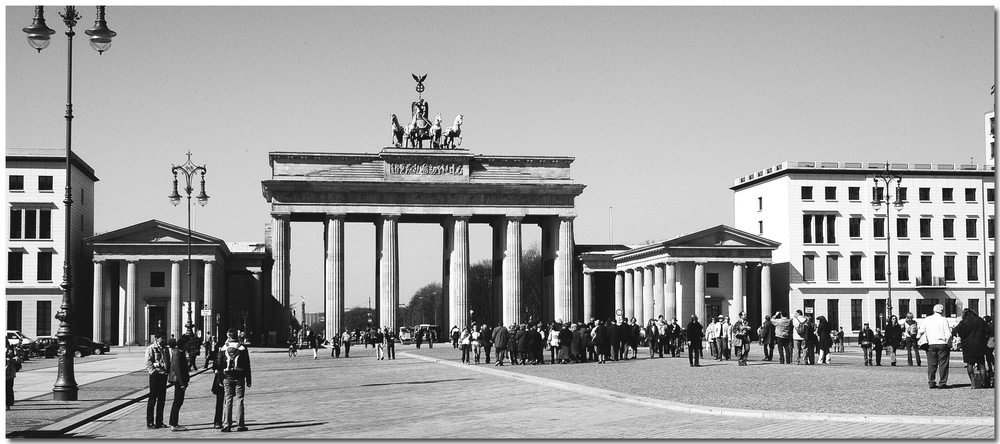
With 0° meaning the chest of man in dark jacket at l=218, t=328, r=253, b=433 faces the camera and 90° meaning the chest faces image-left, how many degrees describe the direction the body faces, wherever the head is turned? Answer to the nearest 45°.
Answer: approximately 180°

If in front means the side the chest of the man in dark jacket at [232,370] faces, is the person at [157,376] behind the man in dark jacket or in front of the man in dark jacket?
in front

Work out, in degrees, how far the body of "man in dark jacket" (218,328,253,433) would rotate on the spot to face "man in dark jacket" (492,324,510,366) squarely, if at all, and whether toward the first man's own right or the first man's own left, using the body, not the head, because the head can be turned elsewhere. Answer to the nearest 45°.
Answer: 0° — they already face them

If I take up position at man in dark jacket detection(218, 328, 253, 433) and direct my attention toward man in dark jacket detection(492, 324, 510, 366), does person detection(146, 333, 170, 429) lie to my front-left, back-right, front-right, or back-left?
front-left

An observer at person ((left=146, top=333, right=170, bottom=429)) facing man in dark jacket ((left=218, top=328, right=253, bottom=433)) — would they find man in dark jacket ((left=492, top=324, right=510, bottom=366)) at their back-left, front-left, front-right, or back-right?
back-left
